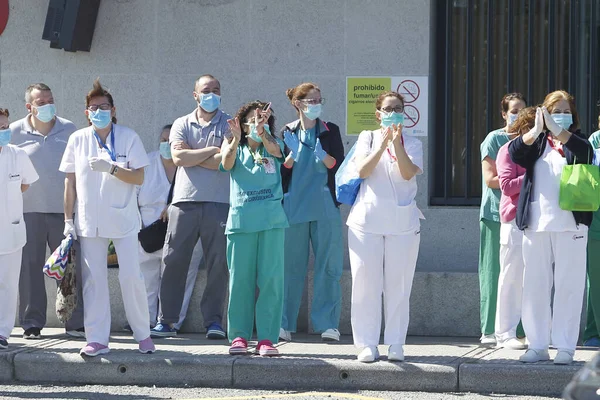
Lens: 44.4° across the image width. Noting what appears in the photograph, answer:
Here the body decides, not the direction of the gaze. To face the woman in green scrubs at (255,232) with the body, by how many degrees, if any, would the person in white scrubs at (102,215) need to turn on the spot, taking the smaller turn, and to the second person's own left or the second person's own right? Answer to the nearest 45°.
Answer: approximately 90° to the second person's own left

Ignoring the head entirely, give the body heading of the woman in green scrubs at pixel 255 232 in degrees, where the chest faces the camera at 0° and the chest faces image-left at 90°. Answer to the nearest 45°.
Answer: approximately 0°

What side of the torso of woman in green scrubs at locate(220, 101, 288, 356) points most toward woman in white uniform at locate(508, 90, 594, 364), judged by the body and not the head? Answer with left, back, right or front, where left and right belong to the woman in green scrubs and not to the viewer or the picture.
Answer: left

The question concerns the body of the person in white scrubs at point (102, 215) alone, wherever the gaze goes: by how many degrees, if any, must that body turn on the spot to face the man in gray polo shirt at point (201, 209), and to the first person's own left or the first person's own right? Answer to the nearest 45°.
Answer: approximately 135° to the first person's own left

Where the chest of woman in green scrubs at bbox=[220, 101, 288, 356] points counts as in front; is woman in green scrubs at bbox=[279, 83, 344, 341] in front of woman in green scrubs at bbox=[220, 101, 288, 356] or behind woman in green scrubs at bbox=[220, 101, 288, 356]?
behind

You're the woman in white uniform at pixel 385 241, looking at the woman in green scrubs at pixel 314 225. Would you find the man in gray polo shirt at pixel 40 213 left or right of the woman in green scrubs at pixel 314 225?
left

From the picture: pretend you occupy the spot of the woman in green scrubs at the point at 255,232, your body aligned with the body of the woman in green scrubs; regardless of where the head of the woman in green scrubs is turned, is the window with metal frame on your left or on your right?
on your left
